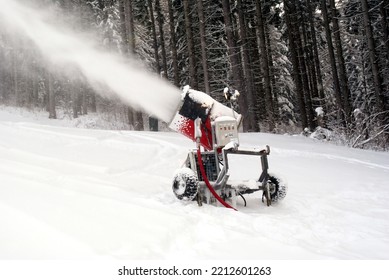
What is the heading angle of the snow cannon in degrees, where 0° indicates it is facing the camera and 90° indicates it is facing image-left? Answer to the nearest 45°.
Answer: approximately 90°
